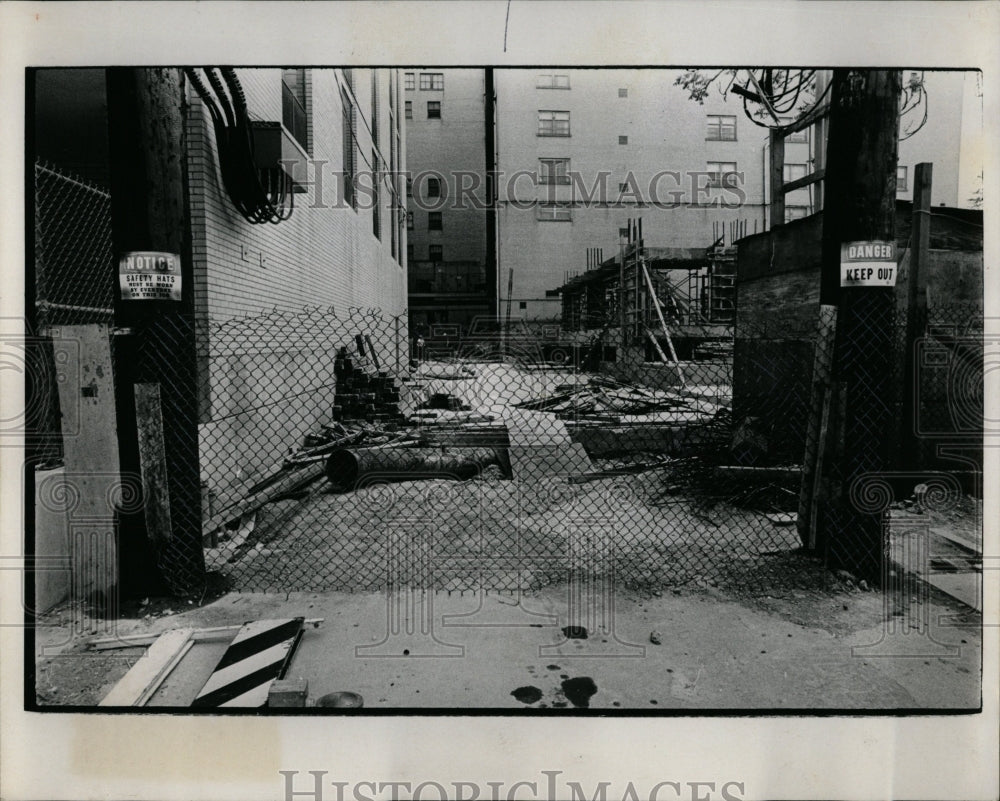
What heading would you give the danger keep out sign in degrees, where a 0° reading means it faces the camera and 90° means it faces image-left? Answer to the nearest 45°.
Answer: approximately 0°

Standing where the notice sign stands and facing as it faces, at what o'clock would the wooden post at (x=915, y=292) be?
The wooden post is roughly at 9 o'clock from the notice sign.

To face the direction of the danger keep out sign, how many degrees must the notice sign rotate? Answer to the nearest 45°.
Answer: approximately 45° to its left

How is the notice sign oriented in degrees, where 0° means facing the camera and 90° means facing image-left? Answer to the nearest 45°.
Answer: approximately 0°

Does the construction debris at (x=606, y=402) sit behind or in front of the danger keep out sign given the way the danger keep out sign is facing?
behind

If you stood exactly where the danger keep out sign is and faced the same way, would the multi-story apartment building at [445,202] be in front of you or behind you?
behind

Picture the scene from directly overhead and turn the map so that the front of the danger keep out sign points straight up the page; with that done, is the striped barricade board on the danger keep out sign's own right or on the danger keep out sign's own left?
on the danger keep out sign's own right

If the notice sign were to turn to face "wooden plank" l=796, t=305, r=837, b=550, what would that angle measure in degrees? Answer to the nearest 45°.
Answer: approximately 90° to its left

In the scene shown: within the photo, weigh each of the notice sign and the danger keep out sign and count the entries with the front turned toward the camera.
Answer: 2

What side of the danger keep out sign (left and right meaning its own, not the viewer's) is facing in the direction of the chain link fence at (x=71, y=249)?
right
